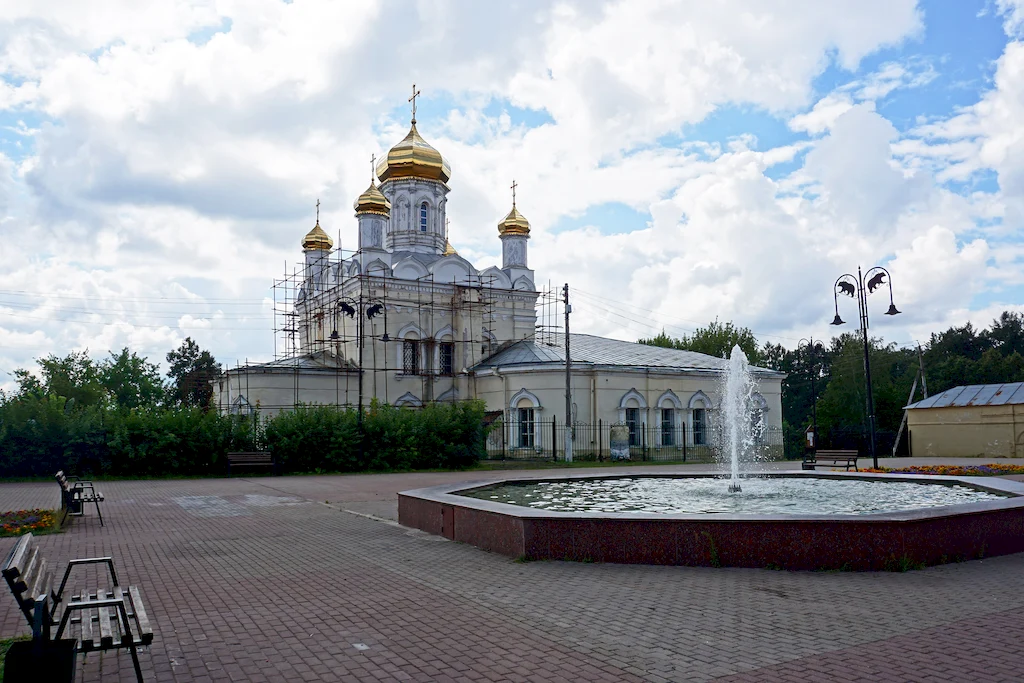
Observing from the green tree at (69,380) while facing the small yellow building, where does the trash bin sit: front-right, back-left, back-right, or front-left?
front-right

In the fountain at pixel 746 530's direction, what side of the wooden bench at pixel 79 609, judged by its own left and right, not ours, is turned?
front

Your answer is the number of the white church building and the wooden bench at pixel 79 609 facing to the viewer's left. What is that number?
0

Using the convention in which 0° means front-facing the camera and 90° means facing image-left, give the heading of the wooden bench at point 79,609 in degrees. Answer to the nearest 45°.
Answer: approximately 270°

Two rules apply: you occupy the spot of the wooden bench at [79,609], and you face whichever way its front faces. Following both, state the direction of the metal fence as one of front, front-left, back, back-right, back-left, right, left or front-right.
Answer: front-left

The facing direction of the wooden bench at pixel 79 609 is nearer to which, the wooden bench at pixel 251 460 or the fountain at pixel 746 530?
the fountain

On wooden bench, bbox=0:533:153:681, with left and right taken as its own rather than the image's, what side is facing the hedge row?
left

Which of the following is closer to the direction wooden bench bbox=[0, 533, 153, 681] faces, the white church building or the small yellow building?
the small yellow building

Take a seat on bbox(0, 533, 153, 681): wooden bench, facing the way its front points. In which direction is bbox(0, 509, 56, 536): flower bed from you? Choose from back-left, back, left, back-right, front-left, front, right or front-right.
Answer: left

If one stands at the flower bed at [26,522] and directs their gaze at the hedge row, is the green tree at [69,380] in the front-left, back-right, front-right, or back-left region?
front-left

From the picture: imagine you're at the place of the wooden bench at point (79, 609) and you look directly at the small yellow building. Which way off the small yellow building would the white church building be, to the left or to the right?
left

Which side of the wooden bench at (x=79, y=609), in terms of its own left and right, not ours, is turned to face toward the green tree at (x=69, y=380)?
left
